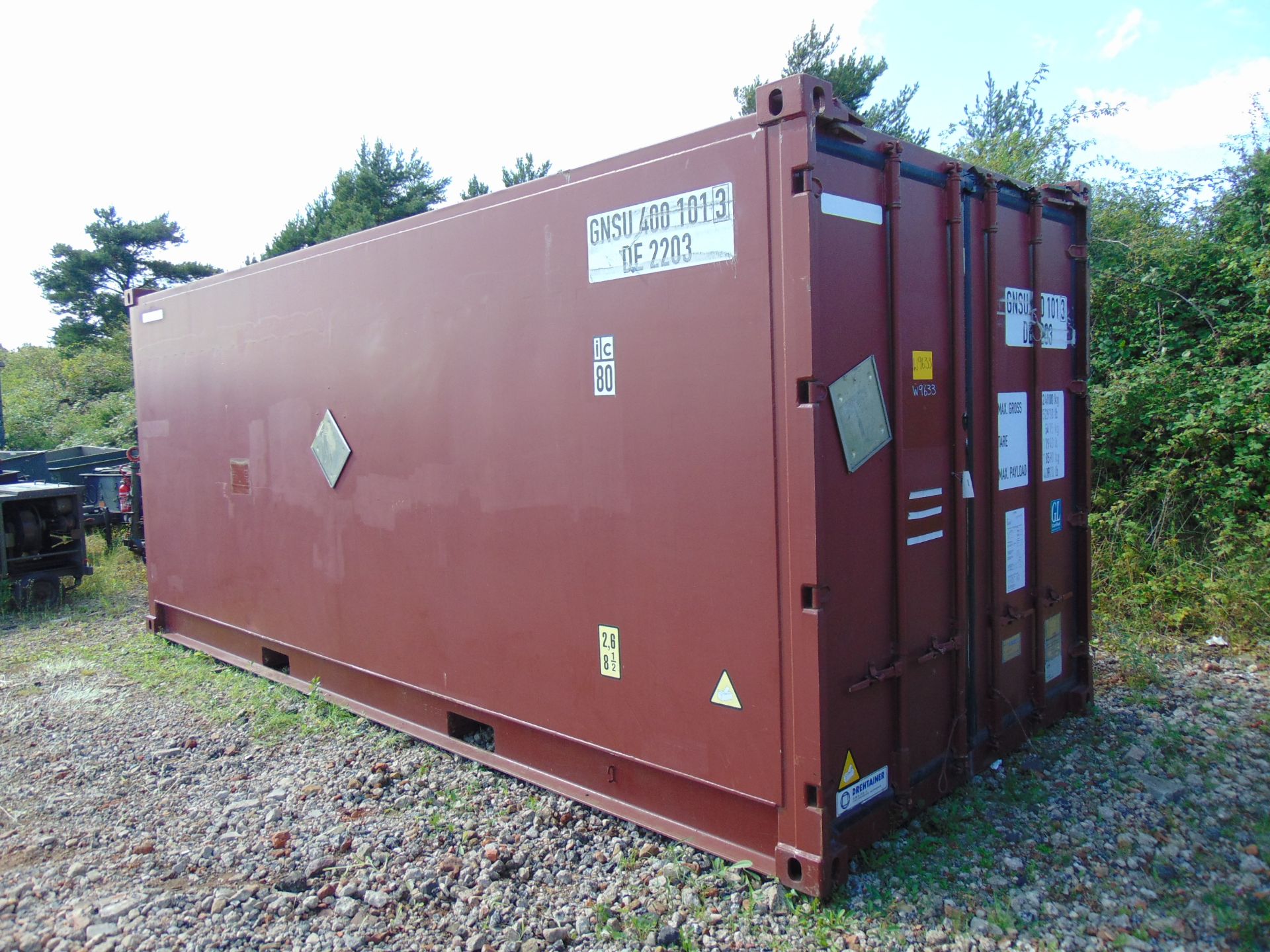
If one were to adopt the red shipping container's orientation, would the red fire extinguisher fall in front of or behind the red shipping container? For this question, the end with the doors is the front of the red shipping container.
behind

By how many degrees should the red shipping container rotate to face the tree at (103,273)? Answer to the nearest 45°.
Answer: approximately 180°

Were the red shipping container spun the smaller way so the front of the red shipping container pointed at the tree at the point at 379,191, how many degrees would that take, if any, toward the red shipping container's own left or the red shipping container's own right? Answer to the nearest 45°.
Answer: approximately 135° to the red shipping container's own left

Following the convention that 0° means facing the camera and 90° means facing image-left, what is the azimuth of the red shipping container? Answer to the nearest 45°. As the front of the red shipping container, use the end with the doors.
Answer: approximately 315°
